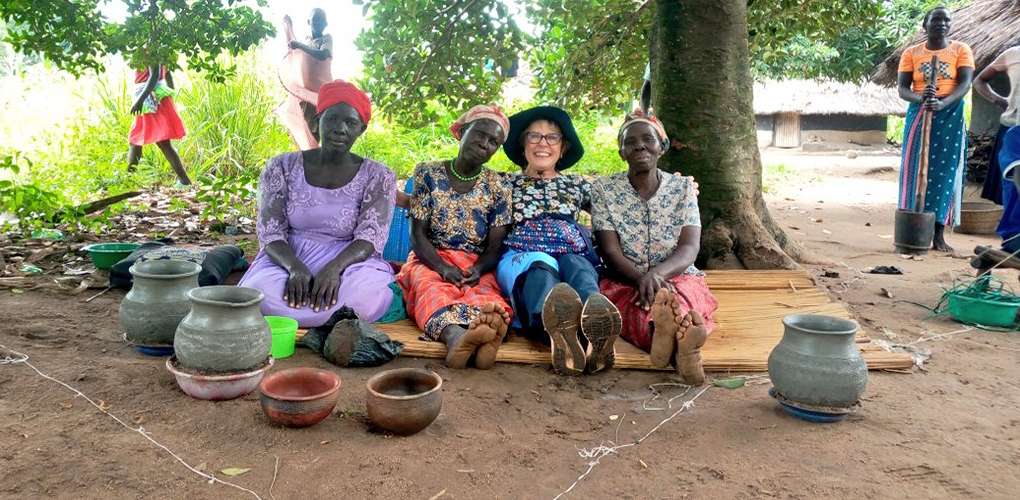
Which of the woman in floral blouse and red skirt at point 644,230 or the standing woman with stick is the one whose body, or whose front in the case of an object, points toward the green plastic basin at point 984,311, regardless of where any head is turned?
the standing woman with stick

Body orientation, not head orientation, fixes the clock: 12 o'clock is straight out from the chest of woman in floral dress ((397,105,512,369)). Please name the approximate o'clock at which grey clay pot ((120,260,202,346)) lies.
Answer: The grey clay pot is roughly at 2 o'clock from the woman in floral dress.

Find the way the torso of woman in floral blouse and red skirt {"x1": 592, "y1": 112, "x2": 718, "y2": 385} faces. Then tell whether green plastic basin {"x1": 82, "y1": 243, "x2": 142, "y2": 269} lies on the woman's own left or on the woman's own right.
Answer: on the woman's own right

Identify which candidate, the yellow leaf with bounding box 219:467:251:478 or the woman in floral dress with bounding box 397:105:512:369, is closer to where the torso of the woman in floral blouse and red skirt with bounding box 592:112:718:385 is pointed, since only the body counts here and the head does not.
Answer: the yellow leaf

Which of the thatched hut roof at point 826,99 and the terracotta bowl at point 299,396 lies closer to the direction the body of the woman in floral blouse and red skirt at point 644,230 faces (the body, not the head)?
the terracotta bowl

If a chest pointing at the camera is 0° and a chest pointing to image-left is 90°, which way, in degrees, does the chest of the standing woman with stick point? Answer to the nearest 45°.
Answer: approximately 0°

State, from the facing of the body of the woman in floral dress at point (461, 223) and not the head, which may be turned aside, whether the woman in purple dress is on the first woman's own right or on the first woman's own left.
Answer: on the first woman's own right

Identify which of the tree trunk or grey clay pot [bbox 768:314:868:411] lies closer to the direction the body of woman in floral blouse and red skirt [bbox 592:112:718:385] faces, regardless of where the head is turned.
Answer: the grey clay pot

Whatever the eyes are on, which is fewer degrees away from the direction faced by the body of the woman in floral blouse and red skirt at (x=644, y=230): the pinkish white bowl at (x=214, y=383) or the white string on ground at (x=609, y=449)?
the white string on ground
